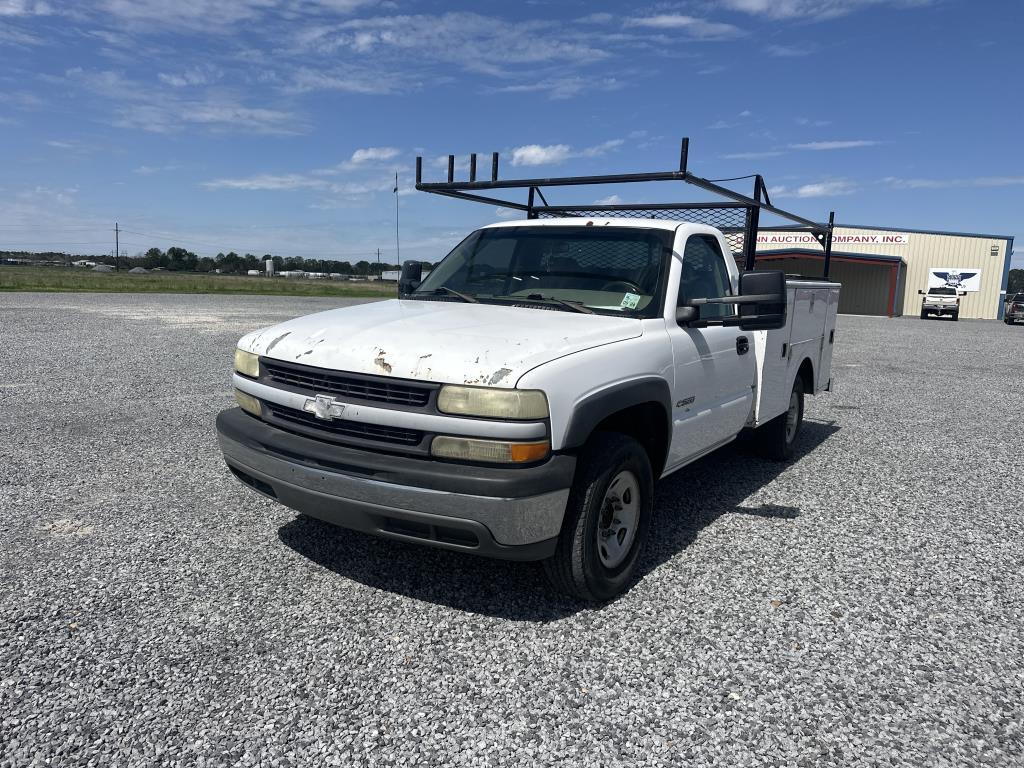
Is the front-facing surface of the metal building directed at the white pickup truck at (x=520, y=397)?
yes

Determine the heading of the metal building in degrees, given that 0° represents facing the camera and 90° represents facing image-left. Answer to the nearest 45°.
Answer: approximately 0°

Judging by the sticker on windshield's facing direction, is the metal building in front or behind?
behind

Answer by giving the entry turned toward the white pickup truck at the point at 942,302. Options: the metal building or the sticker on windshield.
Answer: the metal building

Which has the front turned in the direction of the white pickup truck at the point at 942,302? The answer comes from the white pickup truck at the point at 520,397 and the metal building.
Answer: the metal building

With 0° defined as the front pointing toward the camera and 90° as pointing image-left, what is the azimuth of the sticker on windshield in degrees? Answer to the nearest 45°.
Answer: approximately 45°

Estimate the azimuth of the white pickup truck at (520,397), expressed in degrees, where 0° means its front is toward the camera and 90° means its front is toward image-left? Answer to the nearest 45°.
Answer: approximately 45°
